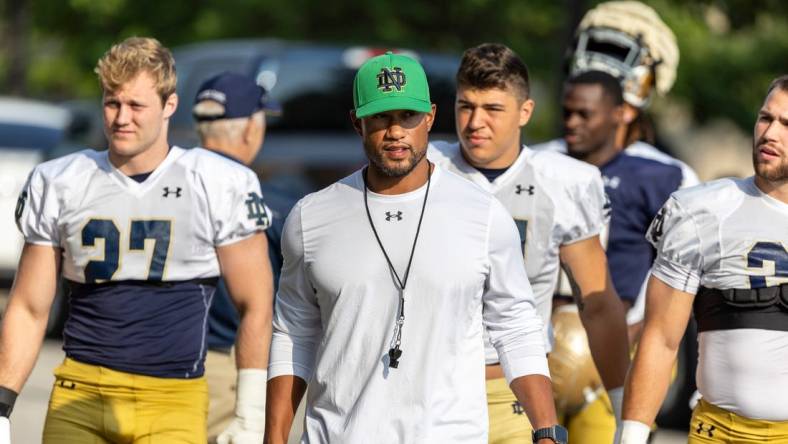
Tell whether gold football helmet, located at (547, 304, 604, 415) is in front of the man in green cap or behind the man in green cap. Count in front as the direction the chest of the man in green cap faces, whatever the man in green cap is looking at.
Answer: behind

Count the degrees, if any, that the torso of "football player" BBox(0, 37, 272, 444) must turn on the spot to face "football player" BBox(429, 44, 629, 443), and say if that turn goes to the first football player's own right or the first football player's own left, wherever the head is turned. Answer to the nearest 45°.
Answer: approximately 90° to the first football player's own left

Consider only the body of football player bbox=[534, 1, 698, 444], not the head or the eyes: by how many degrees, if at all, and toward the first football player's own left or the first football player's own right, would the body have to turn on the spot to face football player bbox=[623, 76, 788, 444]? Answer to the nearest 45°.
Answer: approximately 45° to the first football player's own left

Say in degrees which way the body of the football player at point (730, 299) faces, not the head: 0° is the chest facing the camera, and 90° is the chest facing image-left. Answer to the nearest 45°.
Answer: approximately 0°
